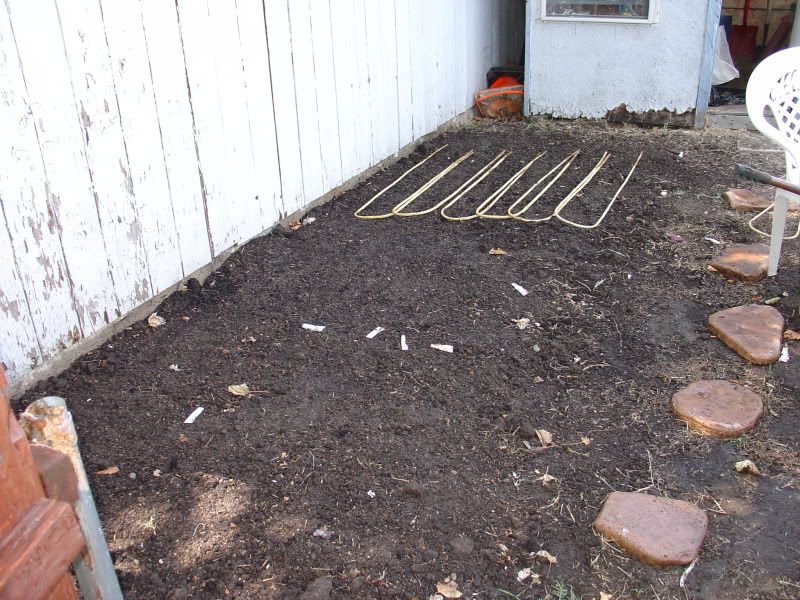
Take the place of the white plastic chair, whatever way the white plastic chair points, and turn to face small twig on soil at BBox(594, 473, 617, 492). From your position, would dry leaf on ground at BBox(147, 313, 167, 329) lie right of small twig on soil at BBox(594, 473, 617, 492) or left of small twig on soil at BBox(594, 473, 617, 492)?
right

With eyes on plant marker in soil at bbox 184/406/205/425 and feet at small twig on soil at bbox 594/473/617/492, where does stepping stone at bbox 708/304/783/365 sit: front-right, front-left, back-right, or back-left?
back-right
